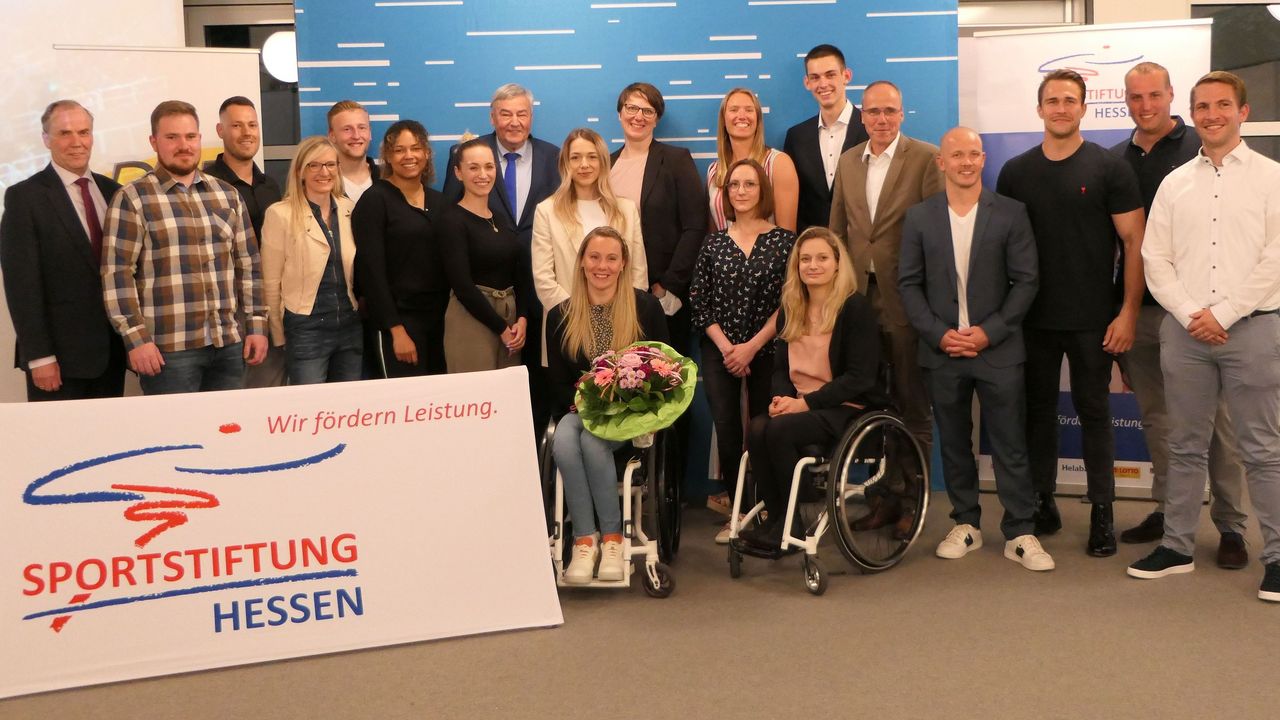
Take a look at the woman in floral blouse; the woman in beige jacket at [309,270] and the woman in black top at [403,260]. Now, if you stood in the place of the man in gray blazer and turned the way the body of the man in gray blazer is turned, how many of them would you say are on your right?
3

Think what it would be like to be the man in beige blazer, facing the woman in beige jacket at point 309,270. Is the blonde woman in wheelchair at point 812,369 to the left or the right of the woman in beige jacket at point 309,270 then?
left

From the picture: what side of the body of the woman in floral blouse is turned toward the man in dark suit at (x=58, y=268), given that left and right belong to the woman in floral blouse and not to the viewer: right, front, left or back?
right

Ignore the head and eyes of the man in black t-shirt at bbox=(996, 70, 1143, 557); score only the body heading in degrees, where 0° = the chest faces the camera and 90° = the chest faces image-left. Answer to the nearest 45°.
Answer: approximately 0°

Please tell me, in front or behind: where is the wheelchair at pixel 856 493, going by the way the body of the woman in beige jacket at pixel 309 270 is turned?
in front

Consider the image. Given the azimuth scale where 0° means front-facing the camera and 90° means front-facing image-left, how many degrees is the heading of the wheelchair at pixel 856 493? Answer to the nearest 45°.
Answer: approximately 45°

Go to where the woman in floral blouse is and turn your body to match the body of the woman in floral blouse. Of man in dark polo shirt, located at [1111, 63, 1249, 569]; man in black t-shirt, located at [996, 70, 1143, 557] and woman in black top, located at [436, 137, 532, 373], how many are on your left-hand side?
2

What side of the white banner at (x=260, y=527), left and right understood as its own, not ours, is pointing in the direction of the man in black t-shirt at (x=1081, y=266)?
left
